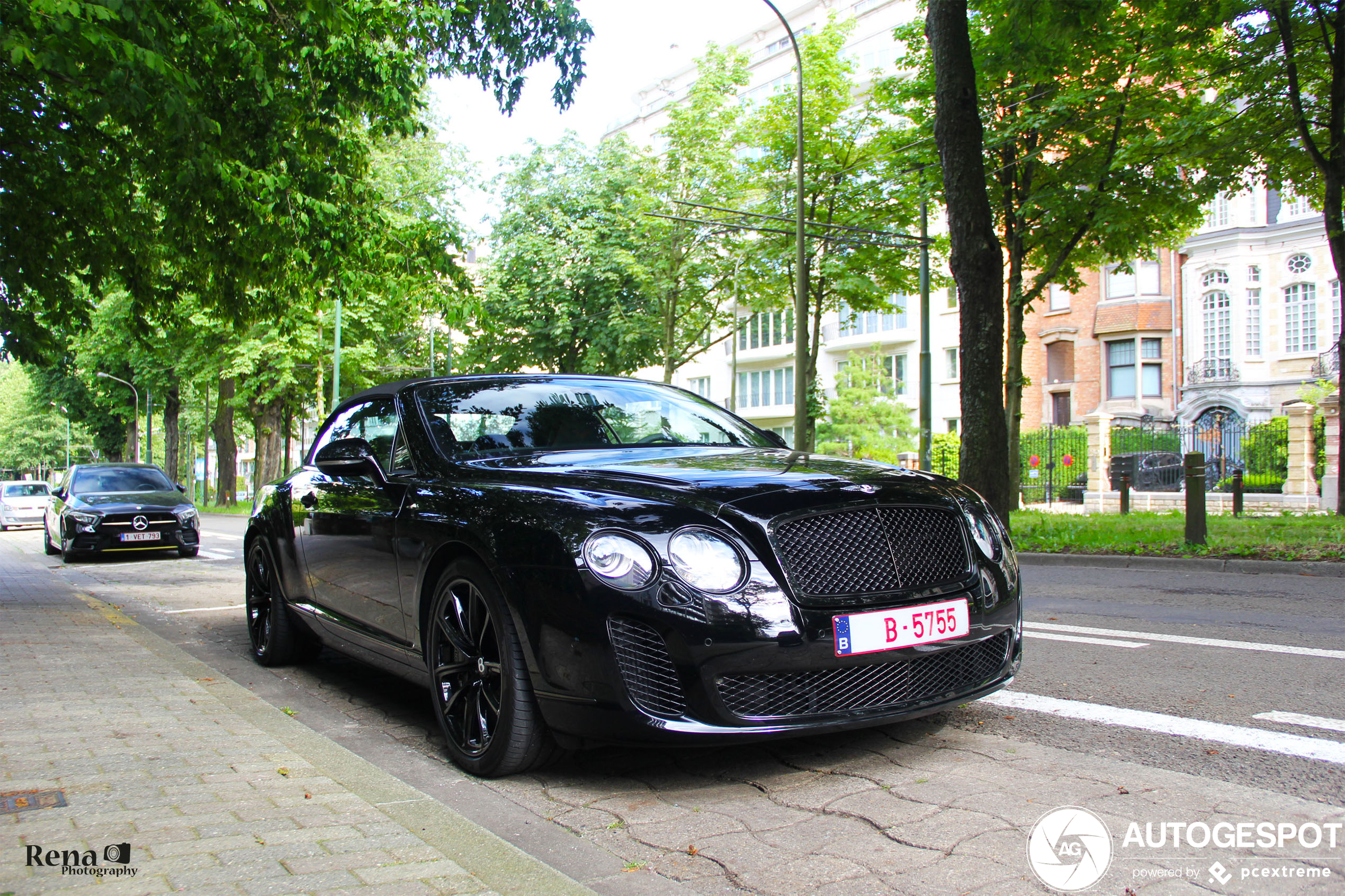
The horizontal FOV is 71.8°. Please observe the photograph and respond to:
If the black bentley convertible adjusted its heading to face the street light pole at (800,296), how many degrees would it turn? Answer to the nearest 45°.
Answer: approximately 135° to its left

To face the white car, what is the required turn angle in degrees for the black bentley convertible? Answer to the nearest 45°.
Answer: approximately 180°

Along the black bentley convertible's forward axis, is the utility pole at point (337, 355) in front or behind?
behind

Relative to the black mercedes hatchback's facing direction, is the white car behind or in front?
behind

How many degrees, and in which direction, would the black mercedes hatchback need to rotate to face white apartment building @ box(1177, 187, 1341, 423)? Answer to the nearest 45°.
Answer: approximately 90° to its left

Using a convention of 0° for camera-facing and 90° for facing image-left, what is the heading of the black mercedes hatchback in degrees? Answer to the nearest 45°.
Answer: approximately 0°

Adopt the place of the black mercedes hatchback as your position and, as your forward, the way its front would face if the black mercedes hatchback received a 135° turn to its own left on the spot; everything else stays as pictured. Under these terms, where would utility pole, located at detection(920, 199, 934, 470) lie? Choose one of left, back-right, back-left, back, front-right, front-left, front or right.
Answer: front-right

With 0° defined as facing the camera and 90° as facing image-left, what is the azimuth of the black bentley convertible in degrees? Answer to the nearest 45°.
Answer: approximately 315°

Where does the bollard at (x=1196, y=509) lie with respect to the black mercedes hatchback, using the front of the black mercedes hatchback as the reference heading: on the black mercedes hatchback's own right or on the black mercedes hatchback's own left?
on the black mercedes hatchback's own left

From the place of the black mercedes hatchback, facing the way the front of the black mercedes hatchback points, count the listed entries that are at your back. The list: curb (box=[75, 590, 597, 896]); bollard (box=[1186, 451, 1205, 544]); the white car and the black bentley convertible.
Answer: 1

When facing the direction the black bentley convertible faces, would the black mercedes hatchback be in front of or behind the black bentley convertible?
behind

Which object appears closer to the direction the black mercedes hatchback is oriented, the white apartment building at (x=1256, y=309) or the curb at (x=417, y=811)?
the curb

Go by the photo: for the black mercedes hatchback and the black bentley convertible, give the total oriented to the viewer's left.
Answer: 0
